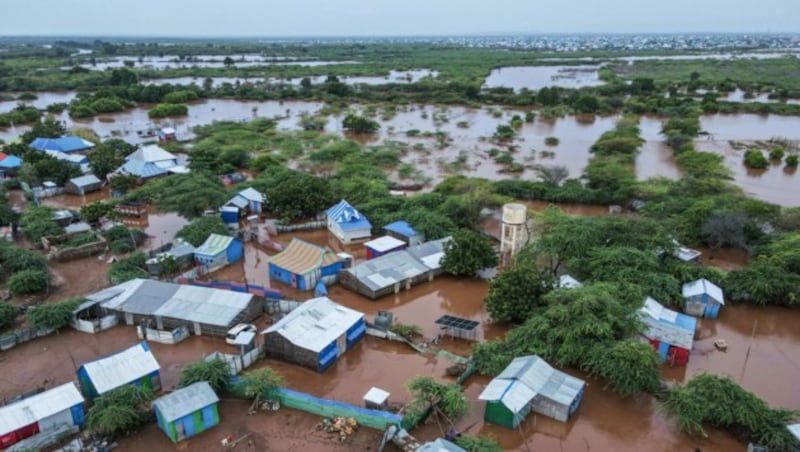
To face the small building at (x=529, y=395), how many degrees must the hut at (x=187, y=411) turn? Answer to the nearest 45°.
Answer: approximately 45° to its left

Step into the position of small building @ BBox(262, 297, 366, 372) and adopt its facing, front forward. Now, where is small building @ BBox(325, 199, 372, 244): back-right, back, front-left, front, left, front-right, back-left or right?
back-left

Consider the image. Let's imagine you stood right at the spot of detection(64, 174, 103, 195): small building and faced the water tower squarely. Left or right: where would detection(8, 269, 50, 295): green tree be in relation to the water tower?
right

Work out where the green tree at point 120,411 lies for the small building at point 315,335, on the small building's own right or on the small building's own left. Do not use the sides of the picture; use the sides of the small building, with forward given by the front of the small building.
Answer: on the small building's own right

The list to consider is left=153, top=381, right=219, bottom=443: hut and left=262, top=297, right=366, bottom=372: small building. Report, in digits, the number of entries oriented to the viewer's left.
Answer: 0

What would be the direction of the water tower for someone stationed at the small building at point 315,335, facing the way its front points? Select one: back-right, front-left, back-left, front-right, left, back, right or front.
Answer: left

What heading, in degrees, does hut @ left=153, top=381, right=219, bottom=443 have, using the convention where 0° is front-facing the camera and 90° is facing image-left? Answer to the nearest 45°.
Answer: approximately 315°

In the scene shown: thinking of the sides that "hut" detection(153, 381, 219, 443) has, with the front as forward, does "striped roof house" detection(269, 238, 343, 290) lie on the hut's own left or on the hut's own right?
on the hut's own left

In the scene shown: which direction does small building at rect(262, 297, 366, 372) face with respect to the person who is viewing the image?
facing the viewer and to the right of the viewer

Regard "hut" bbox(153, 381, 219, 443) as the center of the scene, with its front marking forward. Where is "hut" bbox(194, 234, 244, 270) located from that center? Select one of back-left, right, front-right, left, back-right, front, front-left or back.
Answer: back-left
